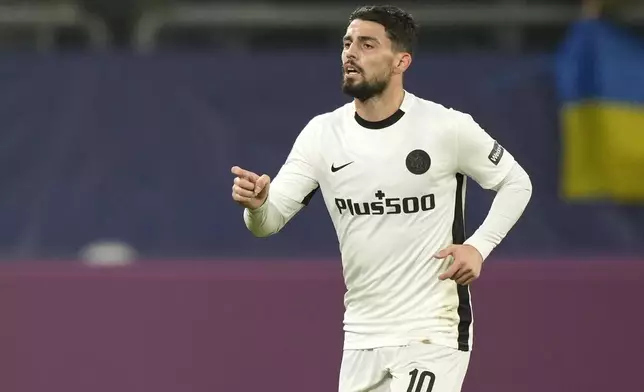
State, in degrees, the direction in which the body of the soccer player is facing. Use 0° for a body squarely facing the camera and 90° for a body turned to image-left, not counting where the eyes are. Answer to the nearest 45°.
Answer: approximately 45°

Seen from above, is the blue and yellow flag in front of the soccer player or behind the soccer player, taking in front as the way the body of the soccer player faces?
behind

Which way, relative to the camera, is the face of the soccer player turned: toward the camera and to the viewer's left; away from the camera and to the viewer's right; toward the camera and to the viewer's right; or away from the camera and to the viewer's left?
toward the camera and to the viewer's left
